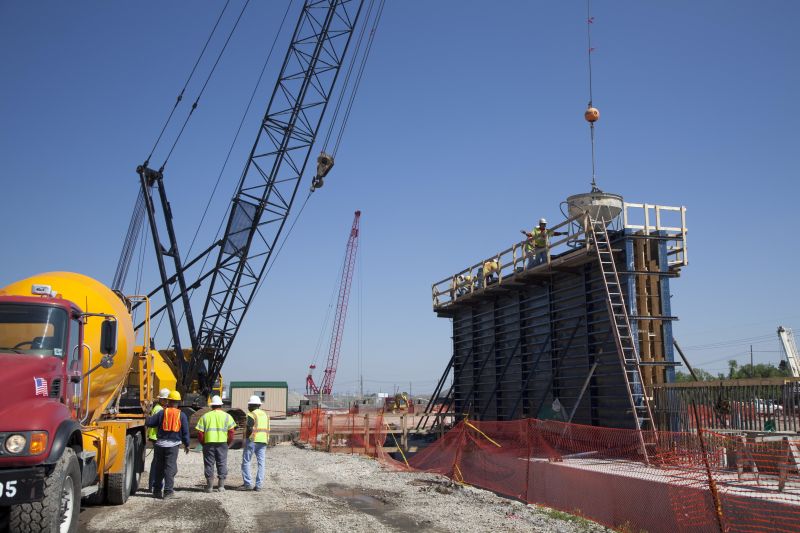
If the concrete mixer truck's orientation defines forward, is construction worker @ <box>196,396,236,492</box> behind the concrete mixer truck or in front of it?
behind

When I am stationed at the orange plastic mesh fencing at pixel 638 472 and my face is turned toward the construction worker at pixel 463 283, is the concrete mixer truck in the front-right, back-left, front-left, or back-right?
back-left

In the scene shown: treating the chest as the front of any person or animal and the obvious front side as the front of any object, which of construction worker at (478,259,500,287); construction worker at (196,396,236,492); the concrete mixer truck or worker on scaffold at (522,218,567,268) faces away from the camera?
construction worker at (196,396,236,492)

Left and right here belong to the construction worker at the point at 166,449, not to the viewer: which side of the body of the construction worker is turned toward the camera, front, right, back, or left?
back
